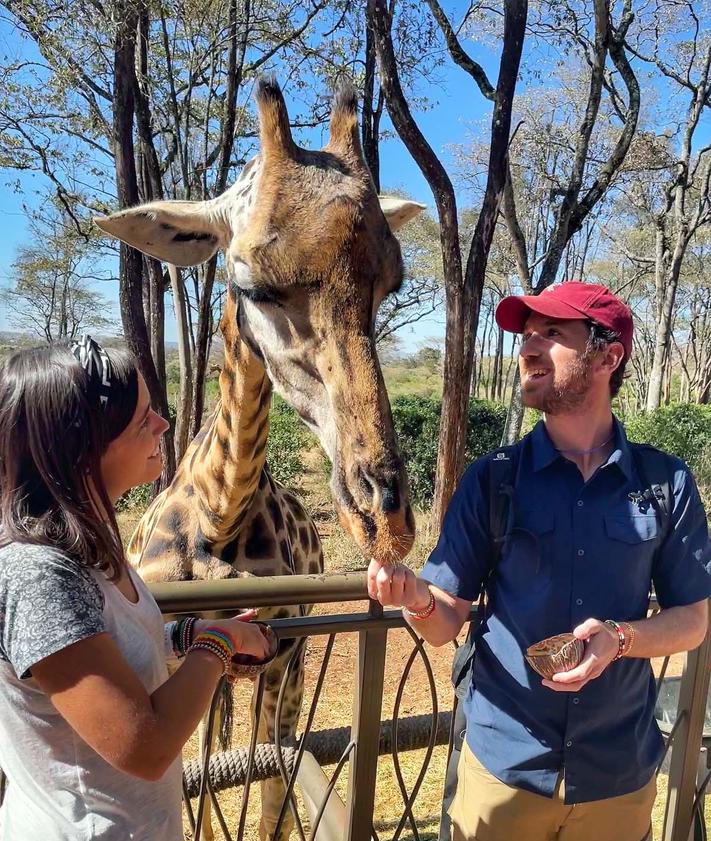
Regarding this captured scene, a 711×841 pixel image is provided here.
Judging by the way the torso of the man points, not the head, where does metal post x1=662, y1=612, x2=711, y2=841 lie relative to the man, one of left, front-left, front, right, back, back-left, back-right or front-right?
back-left

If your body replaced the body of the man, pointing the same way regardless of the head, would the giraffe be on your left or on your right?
on your right

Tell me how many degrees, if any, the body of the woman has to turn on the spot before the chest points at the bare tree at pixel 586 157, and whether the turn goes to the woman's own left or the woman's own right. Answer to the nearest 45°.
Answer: approximately 45° to the woman's own left

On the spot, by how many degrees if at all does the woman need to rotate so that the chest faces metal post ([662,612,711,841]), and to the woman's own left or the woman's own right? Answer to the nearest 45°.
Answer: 0° — they already face it

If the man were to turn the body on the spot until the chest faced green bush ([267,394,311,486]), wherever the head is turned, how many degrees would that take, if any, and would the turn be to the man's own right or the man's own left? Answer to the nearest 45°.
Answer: approximately 135° to the man's own right

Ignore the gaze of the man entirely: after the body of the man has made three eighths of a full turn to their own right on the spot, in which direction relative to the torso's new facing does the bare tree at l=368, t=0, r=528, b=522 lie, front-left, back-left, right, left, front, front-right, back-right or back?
front-right

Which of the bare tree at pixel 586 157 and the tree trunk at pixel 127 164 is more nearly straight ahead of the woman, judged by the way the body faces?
the bare tree

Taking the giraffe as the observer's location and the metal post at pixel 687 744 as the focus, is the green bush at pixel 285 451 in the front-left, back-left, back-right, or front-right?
back-left

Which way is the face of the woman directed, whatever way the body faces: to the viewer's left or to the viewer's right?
to the viewer's right

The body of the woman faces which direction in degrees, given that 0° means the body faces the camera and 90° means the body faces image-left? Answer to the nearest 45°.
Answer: approximately 270°

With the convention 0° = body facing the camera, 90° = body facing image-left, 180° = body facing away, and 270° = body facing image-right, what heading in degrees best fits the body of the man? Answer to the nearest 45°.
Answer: approximately 0°

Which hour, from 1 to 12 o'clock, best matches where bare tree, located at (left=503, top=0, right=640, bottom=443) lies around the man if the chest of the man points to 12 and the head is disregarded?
The bare tree is roughly at 6 o'clock from the man.

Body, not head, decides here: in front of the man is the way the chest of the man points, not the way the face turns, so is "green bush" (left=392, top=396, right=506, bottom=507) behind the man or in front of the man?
behind

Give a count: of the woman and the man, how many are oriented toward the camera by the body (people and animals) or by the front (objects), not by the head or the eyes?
1

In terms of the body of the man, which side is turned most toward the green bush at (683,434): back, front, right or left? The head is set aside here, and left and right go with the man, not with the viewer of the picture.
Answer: back
